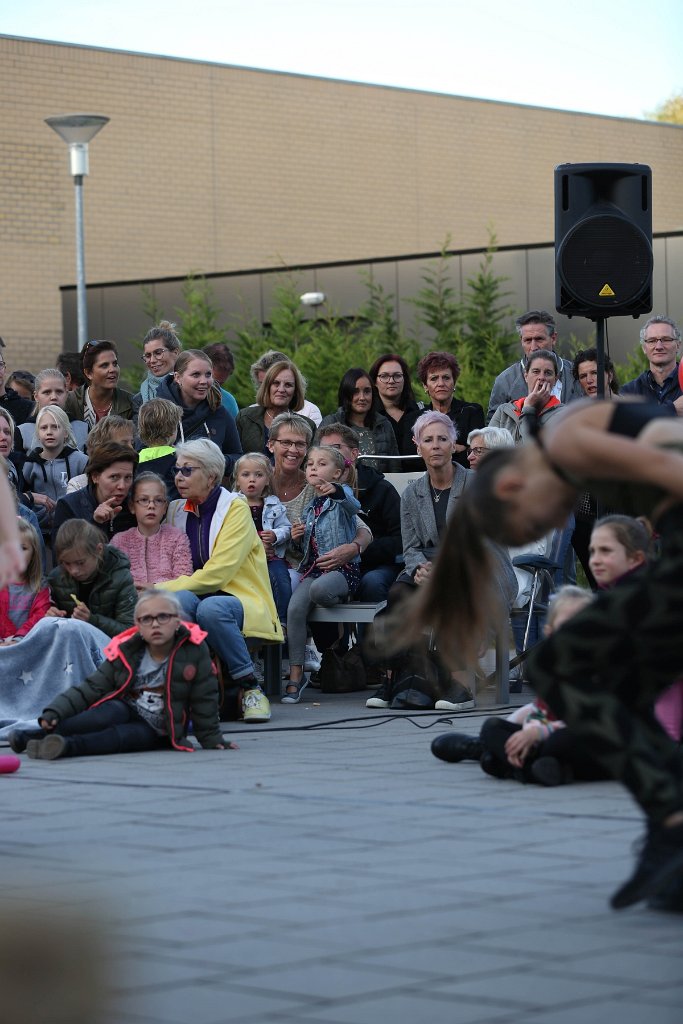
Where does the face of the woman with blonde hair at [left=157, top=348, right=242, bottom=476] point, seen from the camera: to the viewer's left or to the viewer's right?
to the viewer's right

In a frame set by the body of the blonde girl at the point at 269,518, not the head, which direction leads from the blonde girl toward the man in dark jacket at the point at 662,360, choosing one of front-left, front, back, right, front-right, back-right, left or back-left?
left

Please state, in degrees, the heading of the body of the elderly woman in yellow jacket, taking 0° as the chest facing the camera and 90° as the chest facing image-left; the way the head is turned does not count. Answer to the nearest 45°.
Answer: approximately 45°

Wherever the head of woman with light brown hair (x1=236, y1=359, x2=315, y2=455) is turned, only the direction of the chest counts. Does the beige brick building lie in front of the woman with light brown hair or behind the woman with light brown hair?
behind

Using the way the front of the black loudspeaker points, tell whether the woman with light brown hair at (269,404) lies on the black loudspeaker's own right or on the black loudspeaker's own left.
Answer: on the black loudspeaker's own right

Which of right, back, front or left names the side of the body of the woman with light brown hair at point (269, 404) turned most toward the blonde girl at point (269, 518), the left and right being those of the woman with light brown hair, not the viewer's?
front

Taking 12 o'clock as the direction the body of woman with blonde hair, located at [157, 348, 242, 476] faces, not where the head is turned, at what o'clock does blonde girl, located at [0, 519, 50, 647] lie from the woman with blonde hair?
The blonde girl is roughly at 1 o'clock from the woman with blonde hair.

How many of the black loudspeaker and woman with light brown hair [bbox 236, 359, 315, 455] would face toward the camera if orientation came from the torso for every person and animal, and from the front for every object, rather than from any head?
2

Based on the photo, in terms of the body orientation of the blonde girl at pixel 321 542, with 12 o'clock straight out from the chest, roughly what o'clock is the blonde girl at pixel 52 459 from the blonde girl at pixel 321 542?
the blonde girl at pixel 52 459 is roughly at 2 o'clock from the blonde girl at pixel 321 542.

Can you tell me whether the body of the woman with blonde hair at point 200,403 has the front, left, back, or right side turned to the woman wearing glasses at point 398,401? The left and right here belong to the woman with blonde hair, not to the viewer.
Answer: left
